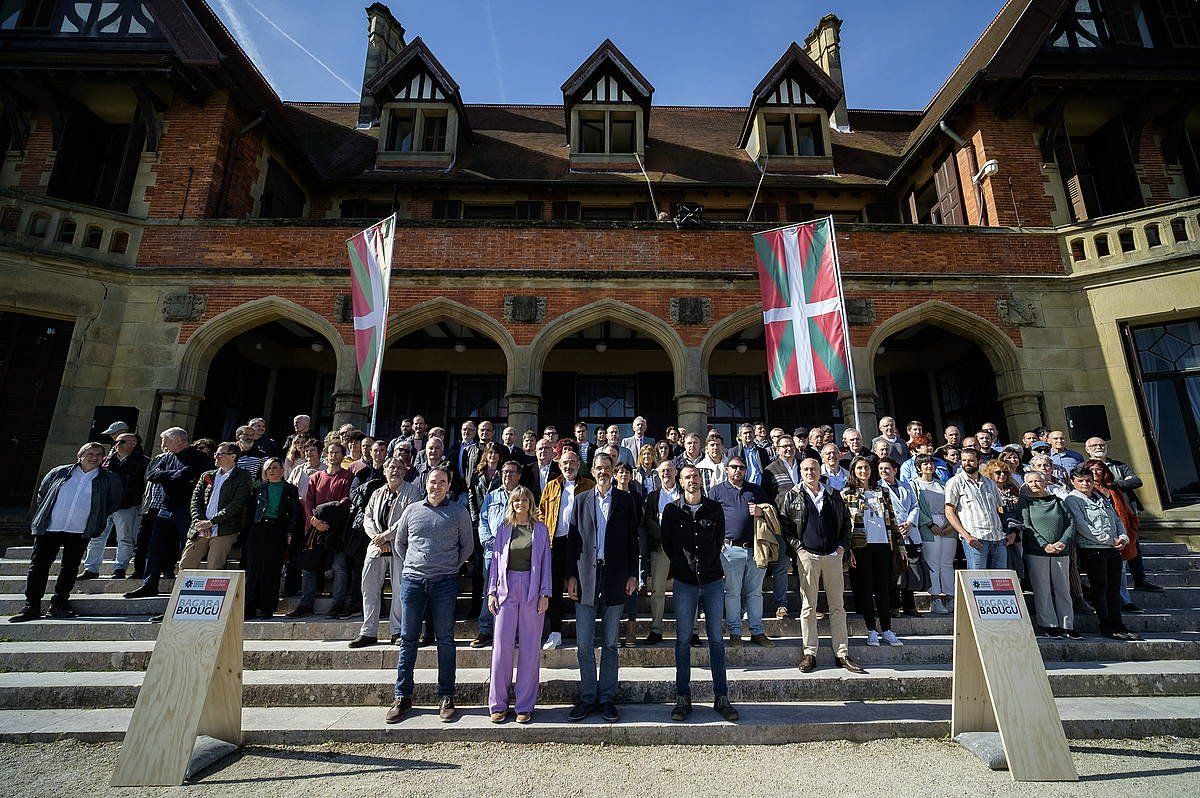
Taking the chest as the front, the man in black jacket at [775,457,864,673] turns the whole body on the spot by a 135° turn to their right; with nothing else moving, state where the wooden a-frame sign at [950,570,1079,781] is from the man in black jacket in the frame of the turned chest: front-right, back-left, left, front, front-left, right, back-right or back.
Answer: back

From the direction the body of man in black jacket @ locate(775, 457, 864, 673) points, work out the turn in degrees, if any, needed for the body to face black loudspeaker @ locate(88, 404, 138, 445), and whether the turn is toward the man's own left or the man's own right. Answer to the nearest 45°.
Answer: approximately 90° to the man's own right

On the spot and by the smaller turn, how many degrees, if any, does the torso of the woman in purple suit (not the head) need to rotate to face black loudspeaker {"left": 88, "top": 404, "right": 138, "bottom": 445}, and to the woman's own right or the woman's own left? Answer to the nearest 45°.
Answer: approximately 135° to the woman's own right

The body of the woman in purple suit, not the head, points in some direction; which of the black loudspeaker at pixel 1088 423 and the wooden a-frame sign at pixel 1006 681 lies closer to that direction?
the wooden a-frame sign

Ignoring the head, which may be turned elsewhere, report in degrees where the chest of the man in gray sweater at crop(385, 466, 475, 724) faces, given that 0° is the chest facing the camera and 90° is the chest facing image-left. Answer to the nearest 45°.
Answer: approximately 0°
